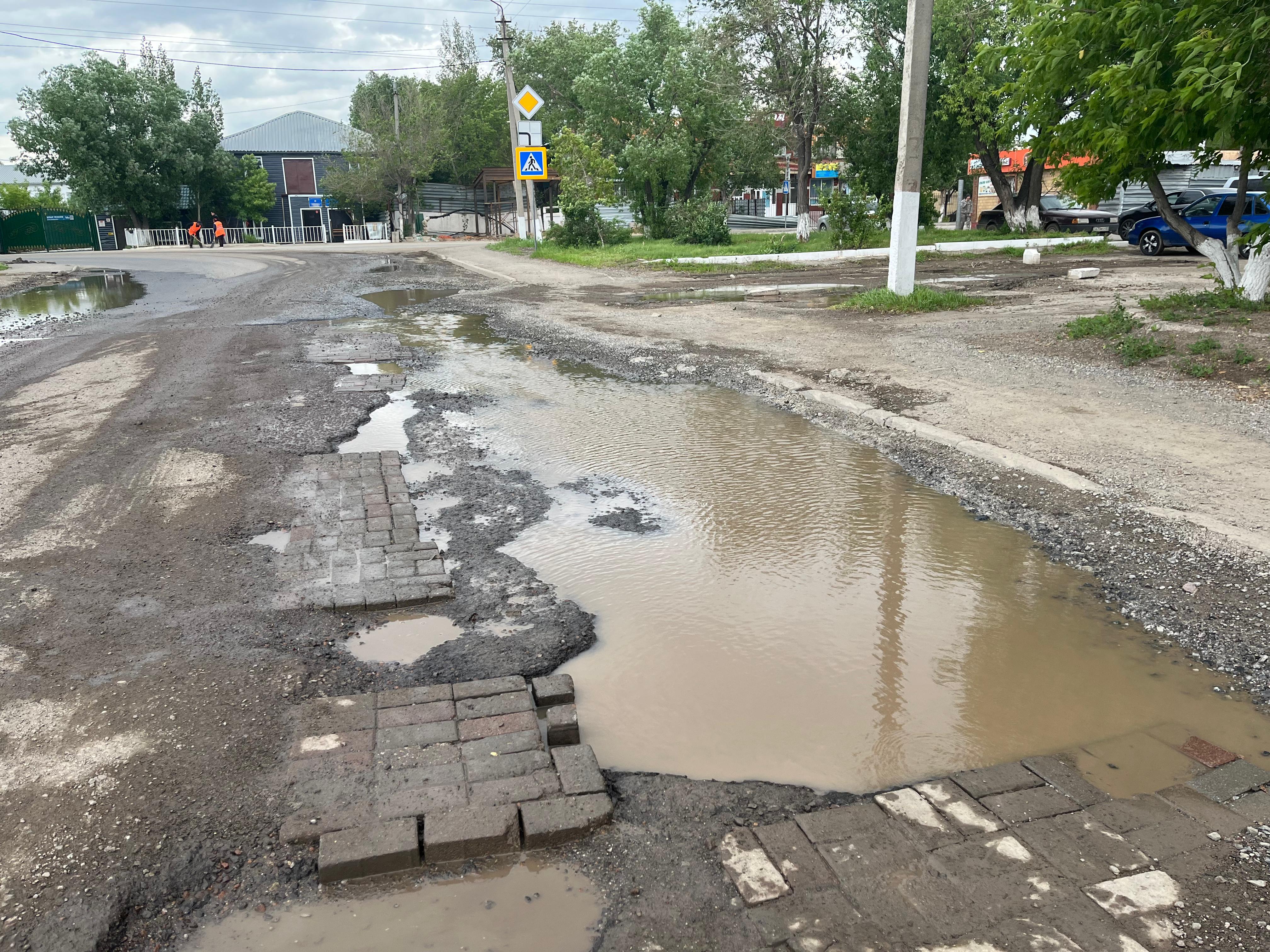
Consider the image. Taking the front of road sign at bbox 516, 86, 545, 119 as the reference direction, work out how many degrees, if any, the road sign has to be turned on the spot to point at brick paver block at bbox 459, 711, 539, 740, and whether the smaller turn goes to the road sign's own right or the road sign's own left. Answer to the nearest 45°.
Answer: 0° — it already faces it

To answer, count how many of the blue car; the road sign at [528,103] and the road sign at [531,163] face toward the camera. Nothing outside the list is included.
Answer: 2

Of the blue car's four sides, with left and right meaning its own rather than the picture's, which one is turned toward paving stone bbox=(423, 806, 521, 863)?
left

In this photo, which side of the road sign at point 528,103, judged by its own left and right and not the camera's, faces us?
front

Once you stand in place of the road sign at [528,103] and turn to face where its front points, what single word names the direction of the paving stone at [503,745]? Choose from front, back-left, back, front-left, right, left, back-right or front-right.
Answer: front

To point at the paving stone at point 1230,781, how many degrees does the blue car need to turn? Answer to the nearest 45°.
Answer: approximately 90° to its left

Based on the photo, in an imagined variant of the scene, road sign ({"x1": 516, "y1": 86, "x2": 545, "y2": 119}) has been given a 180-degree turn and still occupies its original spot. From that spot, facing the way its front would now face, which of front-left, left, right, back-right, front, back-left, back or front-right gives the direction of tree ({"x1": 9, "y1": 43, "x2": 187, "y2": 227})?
front-left

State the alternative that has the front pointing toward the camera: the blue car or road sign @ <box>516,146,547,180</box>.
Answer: the road sign

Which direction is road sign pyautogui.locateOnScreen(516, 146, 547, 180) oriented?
toward the camera

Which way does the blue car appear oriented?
to the viewer's left

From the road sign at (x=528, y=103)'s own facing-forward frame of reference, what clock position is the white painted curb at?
The white painted curb is roughly at 10 o'clock from the road sign.

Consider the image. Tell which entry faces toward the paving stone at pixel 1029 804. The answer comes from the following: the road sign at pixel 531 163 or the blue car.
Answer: the road sign

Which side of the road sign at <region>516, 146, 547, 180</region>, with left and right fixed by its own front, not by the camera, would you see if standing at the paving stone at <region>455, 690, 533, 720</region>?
front

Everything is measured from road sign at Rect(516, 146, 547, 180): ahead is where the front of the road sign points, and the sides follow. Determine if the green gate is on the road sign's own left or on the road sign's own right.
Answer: on the road sign's own right

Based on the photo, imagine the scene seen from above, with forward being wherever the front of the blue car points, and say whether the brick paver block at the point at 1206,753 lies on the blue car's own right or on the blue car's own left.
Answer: on the blue car's own left

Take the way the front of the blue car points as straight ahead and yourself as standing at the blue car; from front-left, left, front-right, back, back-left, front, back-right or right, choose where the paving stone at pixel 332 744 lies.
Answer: left

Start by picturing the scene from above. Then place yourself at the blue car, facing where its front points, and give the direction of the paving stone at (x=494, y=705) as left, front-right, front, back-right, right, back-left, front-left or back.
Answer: left

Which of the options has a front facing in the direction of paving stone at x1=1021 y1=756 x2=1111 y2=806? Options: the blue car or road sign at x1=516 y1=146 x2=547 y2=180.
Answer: the road sign
